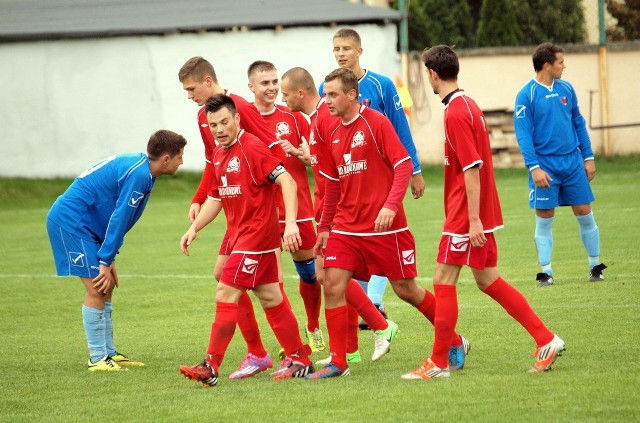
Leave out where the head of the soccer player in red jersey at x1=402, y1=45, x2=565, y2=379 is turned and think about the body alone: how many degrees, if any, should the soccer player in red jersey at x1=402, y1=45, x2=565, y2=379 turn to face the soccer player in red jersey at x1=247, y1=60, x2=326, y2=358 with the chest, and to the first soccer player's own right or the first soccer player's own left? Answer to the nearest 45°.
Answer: approximately 45° to the first soccer player's own right

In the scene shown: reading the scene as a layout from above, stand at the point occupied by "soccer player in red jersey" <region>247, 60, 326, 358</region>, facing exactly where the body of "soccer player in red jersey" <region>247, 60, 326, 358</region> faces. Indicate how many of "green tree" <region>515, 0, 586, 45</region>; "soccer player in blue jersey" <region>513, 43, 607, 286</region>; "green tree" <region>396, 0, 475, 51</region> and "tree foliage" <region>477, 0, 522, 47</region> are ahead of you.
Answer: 0

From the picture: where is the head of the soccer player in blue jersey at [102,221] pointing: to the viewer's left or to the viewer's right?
to the viewer's right

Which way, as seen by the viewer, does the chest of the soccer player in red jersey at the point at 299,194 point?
toward the camera

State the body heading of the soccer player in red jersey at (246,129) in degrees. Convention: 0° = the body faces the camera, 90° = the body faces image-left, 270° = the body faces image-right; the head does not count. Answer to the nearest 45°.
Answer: approximately 45°

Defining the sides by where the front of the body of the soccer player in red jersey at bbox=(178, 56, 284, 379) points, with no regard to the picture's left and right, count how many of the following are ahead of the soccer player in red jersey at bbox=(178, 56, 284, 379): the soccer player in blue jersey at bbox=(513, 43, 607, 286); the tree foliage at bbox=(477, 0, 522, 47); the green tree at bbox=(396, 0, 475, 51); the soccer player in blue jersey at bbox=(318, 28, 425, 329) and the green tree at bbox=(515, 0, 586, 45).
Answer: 0

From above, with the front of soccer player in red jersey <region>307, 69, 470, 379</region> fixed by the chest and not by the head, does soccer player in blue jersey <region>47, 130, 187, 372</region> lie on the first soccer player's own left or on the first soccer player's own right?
on the first soccer player's own right

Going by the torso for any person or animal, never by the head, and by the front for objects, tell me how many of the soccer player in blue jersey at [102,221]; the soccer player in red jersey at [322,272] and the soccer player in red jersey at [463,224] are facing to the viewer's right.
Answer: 1

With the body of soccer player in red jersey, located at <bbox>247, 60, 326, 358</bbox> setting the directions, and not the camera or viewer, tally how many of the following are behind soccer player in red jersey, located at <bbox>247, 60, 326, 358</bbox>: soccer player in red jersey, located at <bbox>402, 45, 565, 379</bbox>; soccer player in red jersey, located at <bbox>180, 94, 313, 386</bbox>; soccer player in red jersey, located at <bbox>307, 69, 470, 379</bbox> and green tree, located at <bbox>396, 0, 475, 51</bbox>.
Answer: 1

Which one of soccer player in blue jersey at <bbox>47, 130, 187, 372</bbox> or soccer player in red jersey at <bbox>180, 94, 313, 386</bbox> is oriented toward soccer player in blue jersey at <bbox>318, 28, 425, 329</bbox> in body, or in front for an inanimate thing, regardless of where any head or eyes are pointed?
soccer player in blue jersey at <bbox>47, 130, 187, 372</bbox>

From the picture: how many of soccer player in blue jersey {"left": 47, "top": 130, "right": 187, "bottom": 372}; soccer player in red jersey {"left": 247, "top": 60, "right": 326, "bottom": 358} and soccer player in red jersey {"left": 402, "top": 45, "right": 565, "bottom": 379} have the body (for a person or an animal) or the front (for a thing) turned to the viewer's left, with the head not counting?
1

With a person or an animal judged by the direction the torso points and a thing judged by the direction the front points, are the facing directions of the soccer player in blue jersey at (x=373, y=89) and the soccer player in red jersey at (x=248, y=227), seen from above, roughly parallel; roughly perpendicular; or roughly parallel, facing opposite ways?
roughly parallel

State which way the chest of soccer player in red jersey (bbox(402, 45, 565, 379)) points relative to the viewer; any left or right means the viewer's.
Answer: facing to the left of the viewer

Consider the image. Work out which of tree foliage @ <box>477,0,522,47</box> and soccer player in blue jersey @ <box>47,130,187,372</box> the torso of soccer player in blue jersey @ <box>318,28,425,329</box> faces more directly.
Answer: the soccer player in blue jersey

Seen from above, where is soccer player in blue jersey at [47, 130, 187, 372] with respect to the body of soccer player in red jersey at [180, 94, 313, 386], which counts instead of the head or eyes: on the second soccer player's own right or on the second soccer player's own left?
on the second soccer player's own right

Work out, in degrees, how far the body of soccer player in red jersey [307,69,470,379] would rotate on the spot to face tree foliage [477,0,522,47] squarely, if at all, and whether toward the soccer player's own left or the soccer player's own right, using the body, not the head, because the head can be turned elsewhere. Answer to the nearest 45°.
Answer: approximately 135° to the soccer player's own right

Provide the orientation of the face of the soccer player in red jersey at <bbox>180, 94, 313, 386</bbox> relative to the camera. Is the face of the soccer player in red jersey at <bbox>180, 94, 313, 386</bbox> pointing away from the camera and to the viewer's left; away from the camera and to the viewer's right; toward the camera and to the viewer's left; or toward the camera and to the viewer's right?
toward the camera and to the viewer's left

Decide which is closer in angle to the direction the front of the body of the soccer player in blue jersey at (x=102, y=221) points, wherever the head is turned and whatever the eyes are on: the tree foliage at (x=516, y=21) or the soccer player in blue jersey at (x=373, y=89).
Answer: the soccer player in blue jersey

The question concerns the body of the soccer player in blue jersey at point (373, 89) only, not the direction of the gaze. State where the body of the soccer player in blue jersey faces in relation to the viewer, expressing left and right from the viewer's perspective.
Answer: facing the viewer and to the left of the viewer
